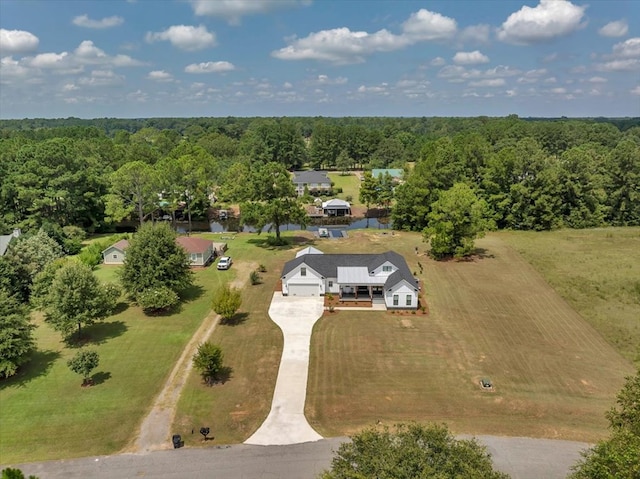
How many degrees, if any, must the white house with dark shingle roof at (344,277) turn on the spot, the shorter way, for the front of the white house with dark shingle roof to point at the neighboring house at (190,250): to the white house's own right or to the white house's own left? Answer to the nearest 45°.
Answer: approximately 135° to the white house's own right

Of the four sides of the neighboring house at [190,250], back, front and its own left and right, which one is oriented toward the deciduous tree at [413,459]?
front

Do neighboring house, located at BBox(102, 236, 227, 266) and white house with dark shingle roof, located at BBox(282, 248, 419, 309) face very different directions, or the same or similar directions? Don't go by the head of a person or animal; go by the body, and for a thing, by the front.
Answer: same or similar directions

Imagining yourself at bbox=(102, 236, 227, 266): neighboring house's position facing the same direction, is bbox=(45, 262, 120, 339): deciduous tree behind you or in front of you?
in front

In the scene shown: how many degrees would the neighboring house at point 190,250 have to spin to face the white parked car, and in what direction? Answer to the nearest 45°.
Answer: approximately 45° to its left

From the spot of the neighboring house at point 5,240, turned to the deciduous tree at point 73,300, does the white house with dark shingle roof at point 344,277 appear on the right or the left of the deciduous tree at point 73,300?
left

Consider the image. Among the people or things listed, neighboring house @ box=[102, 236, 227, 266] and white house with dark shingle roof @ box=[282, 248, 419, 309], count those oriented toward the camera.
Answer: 2

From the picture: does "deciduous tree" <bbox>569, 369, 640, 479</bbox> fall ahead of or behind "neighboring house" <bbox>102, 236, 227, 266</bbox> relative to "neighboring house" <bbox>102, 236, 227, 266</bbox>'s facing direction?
ahead

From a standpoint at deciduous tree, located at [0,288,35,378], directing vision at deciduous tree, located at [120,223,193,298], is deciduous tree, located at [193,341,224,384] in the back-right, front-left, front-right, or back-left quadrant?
front-right

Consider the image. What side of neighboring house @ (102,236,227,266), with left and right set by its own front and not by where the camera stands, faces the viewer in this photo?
front

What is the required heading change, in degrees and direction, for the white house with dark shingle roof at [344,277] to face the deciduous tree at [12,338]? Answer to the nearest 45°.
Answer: approximately 45° to its right

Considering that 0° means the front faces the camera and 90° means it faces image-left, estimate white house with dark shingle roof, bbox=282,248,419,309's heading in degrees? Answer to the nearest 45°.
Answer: approximately 0°

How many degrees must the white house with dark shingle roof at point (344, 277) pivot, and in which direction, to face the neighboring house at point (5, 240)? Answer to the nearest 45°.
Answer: approximately 90° to its right

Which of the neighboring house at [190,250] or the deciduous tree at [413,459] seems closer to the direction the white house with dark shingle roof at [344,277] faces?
the deciduous tree
